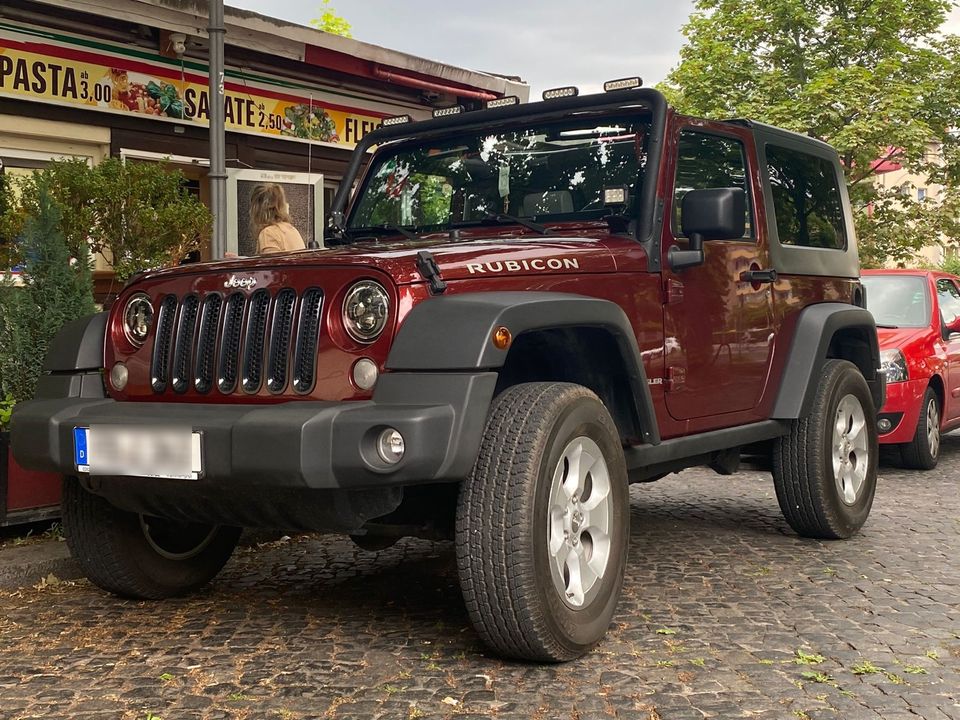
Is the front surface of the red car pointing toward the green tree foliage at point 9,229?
yes

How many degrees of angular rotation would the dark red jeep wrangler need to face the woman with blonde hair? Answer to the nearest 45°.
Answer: approximately 135° to its right

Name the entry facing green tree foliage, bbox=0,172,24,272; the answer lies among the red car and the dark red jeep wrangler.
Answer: the red car

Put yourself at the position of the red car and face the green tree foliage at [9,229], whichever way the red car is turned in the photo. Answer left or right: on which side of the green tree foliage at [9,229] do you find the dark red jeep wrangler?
left

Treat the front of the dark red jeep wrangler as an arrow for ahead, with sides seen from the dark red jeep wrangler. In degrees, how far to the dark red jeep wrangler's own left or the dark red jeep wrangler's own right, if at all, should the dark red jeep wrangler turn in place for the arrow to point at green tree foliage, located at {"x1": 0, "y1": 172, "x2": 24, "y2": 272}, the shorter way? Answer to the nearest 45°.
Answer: approximately 90° to the dark red jeep wrangler's own right

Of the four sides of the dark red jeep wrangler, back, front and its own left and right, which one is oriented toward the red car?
back

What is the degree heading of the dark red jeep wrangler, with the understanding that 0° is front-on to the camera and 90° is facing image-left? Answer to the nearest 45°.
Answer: approximately 45°

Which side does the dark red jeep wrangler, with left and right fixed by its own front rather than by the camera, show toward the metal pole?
right

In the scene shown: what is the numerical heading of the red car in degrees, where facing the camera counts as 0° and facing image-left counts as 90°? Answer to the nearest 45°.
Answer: approximately 45°
